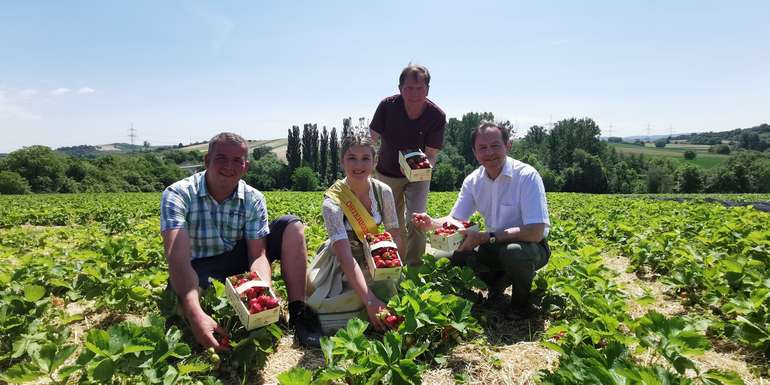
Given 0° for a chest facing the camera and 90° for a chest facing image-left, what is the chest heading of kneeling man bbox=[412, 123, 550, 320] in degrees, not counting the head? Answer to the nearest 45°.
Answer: approximately 45°

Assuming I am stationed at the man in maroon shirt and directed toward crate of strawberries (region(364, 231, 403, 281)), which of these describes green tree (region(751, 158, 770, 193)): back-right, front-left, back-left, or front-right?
back-left

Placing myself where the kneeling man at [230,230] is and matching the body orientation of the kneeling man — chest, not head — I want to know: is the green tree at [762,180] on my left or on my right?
on my left

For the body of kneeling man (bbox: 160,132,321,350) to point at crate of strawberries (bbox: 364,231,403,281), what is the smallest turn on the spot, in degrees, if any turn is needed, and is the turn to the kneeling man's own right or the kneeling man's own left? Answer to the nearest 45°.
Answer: approximately 45° to the kneeling man's own left

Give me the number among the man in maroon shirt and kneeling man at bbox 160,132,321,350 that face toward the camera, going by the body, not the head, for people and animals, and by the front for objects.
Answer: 2

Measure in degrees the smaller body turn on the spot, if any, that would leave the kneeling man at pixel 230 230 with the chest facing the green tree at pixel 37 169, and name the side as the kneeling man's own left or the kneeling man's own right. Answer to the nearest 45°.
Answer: approximately 180°

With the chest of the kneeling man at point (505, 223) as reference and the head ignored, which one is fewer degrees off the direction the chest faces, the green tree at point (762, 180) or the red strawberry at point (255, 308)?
the red strawberry

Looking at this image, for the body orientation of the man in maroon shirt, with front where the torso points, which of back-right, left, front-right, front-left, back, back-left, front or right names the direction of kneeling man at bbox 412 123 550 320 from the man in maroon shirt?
front-left

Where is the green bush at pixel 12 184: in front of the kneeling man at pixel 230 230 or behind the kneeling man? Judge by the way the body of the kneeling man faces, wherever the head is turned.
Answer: behind

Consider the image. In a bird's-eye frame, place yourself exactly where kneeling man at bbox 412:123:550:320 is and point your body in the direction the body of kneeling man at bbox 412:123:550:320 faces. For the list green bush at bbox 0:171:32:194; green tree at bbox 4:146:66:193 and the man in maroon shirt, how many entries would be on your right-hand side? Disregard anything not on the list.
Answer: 3
